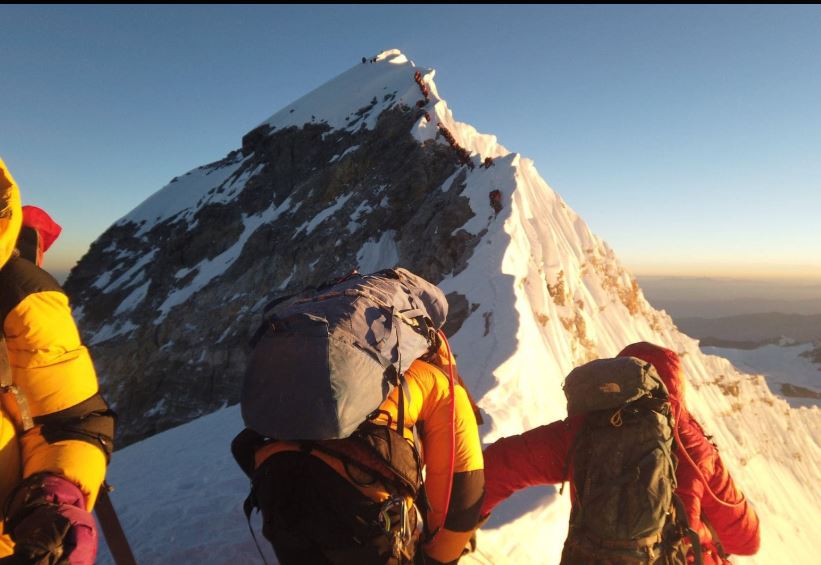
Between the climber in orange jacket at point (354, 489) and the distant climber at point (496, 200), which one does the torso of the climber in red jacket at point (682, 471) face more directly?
the distant climber

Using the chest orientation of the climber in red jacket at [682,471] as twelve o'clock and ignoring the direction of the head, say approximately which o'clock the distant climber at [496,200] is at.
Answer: The distant climber is roughly at 12 o'clock from the climber in red jacket.

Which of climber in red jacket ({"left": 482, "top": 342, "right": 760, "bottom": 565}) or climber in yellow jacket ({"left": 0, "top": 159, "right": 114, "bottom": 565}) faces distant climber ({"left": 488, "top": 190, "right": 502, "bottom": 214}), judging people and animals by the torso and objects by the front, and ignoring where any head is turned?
the climber in red jacket

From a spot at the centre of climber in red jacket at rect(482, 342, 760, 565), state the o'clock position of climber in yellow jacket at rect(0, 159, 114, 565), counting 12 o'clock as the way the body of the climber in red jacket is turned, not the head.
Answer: The climber in yellow jacket is roughly at 8 o'clock from the climber in red jacket.

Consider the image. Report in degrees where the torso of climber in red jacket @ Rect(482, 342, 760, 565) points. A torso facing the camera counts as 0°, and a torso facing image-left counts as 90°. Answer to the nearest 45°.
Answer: approximately 180°
